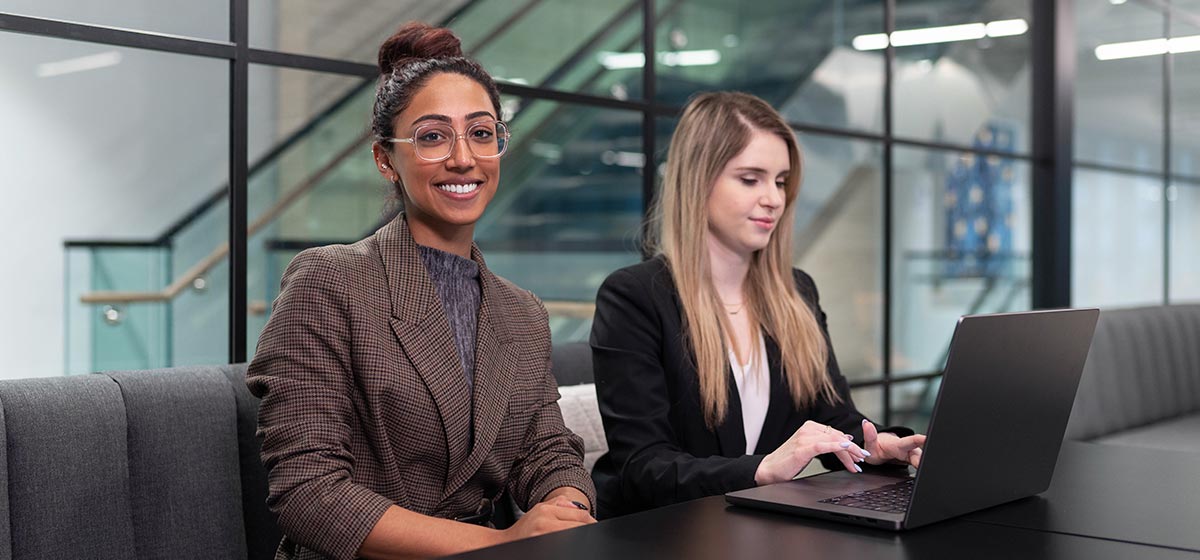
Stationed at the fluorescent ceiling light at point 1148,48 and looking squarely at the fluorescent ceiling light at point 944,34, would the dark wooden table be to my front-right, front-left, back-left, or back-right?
front-left

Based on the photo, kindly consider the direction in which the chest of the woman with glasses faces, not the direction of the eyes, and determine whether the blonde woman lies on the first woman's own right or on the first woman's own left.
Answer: on the first woman's own left

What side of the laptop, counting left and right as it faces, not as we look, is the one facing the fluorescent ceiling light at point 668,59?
front

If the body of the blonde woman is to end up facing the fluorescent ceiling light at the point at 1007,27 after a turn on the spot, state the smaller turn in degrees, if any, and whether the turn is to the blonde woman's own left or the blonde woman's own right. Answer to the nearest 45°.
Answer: approximately 135° to the blonde woman's own left

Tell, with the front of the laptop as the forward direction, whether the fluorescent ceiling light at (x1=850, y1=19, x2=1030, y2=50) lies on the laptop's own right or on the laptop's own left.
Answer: on the laptop's own right

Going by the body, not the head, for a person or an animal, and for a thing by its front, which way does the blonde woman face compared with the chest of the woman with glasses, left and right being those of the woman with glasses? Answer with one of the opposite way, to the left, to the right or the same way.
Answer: the same way

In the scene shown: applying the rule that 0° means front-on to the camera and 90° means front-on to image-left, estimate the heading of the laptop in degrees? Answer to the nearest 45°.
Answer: approximately 135°

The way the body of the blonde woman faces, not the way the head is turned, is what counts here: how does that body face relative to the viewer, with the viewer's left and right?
facing the viewer and to the right of the viewer

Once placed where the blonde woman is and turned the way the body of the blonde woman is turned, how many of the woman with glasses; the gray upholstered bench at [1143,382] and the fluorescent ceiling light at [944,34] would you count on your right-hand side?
1

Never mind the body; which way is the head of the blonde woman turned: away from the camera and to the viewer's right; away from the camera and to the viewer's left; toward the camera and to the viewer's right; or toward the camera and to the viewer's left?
toward the camera and to the viewer's right

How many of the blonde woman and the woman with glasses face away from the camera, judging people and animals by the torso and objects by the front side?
0

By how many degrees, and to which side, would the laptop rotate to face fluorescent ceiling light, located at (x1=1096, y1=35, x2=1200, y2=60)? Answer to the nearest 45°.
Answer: approximately 45° to its right

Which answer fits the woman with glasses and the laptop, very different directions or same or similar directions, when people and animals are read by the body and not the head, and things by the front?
very different directions
